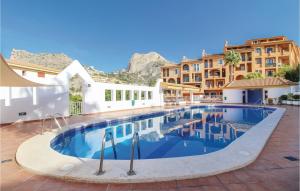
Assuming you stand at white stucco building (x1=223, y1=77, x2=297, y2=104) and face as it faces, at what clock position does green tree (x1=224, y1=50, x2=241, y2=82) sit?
The green tree is roughly at 5 o'clock from the white stucco building.

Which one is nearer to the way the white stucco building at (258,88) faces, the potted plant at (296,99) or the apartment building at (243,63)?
the potted plant

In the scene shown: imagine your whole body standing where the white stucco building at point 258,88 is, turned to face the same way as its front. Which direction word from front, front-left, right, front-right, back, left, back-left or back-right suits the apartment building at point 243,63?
back

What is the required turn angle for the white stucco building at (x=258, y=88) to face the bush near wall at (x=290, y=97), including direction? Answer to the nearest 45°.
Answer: approximately 45° to its left

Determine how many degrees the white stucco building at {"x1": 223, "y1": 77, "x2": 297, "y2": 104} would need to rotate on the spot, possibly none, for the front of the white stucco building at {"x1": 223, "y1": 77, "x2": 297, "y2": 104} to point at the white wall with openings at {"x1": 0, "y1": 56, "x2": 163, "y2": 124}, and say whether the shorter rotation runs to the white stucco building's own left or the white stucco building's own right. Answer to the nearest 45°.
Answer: approximately 45° to the white stucco building's own right

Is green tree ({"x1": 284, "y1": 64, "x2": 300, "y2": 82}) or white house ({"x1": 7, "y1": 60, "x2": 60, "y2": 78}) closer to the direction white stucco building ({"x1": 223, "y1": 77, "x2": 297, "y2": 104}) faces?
the white house

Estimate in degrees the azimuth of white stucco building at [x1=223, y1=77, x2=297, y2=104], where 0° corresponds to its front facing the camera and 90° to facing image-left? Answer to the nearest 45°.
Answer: approximately 0°
